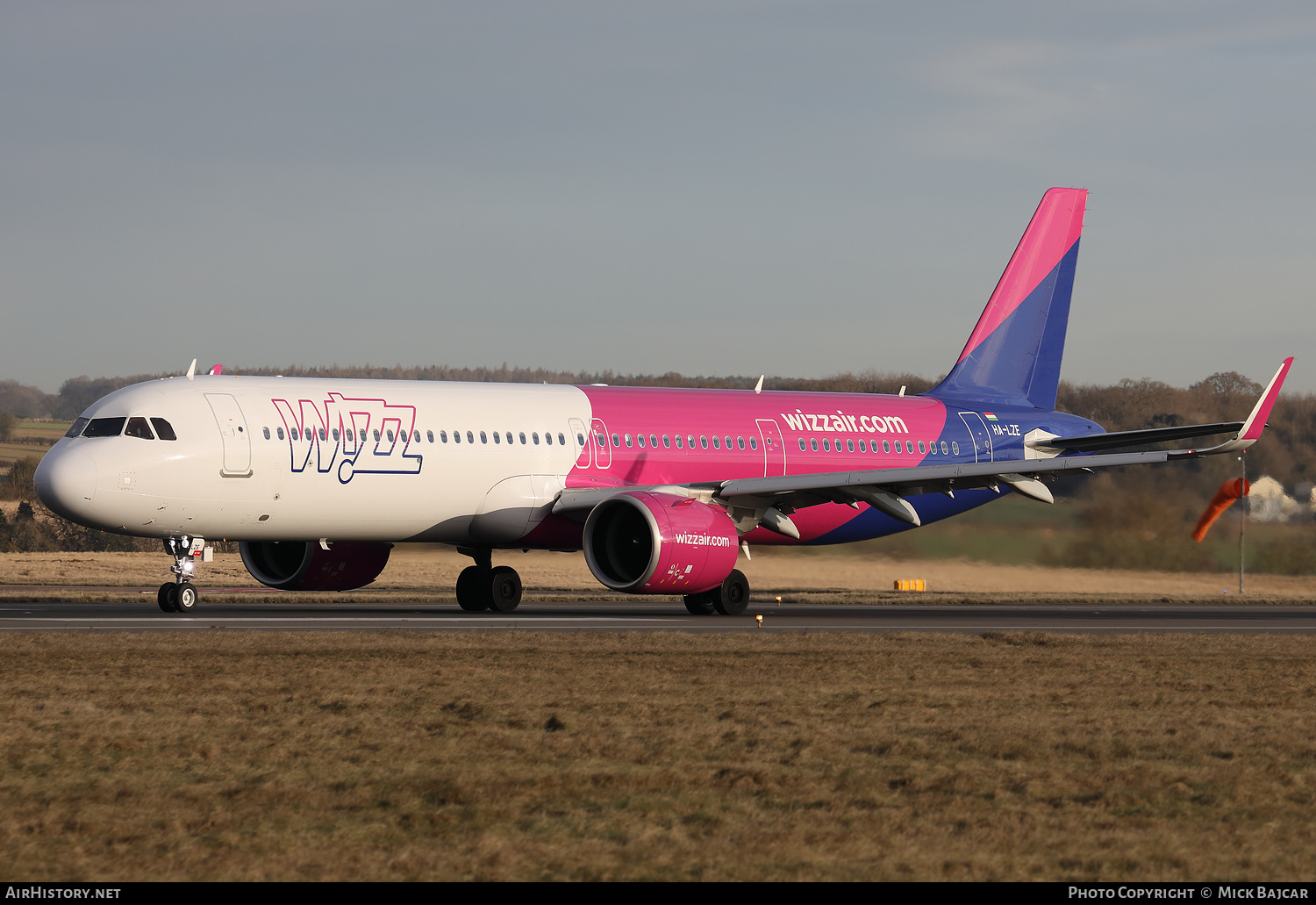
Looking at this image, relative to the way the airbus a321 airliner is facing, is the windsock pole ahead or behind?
behind

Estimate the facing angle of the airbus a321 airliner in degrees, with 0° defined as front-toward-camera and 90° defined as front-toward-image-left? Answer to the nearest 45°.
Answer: approximately 45°
